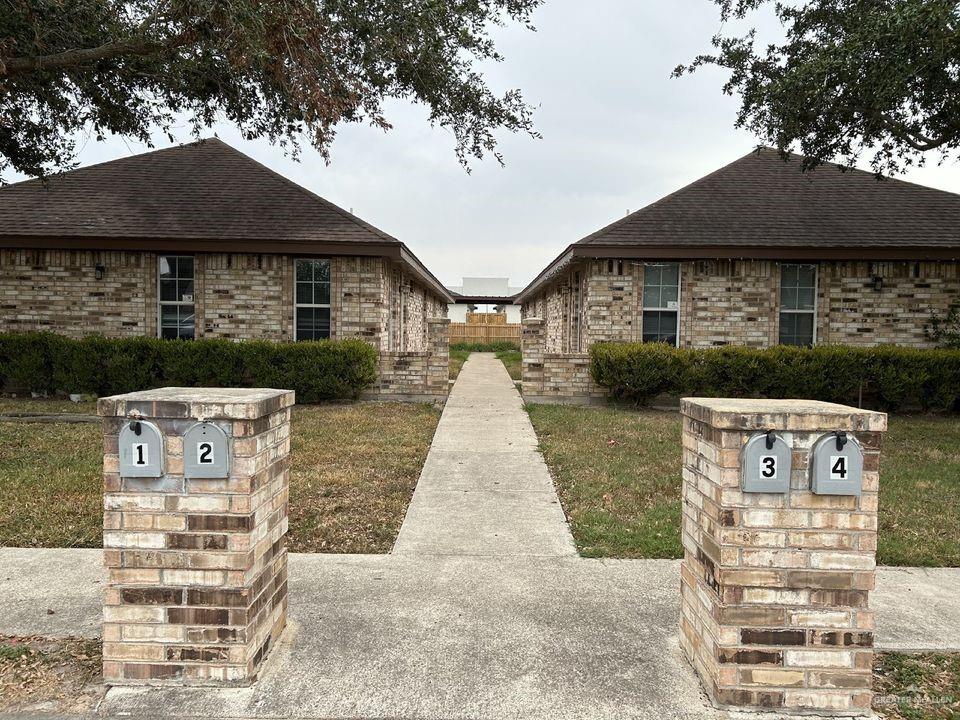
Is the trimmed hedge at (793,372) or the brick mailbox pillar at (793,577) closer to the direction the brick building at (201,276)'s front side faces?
the brick mailbox pillar

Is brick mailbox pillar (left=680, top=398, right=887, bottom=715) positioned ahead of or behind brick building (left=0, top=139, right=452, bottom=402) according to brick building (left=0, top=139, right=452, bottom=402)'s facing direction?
ahead

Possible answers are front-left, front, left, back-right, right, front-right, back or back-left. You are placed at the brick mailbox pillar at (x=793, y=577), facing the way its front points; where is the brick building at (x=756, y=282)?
back

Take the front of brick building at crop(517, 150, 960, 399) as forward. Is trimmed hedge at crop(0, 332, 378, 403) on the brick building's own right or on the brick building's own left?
on the brick building's own right

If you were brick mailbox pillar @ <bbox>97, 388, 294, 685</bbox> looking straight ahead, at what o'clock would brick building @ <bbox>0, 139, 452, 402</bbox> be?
The brick building is roughly at 6 o'clock from the brick mailbox pillar.

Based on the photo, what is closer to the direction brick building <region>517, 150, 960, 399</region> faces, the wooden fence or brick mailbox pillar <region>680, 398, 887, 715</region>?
the brick mailbox pillar

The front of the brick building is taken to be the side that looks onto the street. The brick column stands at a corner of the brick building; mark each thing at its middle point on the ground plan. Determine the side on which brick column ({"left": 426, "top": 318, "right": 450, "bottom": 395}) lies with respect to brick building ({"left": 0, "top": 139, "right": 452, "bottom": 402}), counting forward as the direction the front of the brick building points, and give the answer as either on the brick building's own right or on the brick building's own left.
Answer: on the brick building's own left

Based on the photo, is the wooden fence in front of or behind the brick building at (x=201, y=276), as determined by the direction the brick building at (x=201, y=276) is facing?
behind

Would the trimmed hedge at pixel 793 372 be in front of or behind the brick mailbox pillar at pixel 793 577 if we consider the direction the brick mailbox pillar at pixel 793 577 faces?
behind
